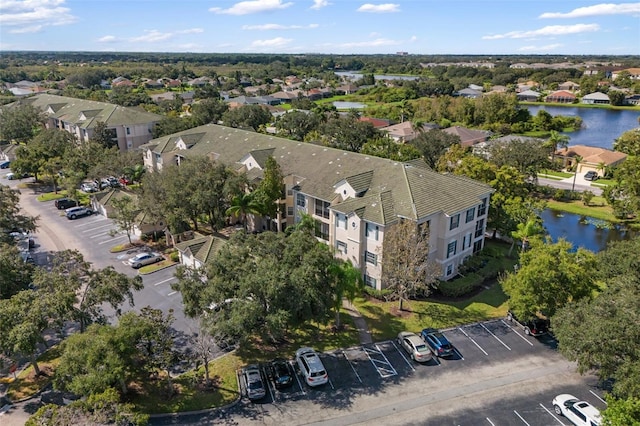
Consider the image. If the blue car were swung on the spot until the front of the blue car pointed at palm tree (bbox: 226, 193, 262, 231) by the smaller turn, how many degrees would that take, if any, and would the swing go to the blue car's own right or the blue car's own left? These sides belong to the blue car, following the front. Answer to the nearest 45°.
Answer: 0° — it already faces it

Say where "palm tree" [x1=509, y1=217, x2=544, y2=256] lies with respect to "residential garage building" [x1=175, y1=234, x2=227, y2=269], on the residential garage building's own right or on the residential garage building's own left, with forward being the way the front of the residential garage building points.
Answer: on the residential garage building's own left

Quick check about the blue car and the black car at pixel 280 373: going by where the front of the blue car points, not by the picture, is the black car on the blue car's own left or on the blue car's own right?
on the blue car's own left

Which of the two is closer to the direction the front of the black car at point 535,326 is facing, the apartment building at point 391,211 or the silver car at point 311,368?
the apartment building

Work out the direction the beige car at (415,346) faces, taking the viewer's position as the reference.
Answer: facing away from the viewer and to the left of the viewer

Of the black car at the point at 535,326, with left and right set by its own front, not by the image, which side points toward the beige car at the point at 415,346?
left

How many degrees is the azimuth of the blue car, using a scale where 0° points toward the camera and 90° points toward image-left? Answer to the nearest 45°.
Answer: approximately 135°

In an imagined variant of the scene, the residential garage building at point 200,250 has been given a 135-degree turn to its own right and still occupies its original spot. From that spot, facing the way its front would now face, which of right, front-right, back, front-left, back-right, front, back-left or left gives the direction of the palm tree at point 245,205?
front-right

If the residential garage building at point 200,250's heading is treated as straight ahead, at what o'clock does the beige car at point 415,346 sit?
The beige car is roughly at 9 o'clock from the residential garage building.

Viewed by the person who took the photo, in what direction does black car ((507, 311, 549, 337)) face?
facing away from the viewer and to the left of the viewer

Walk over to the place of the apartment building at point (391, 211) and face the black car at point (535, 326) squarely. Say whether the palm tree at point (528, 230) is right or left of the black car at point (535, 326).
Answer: left

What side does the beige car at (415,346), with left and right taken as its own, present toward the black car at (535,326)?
right
